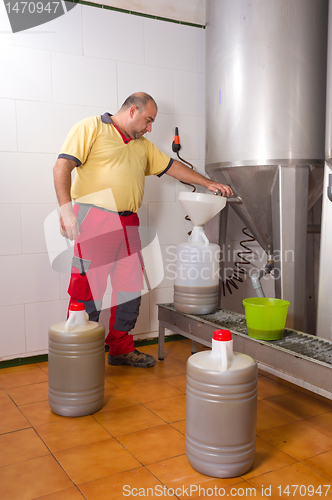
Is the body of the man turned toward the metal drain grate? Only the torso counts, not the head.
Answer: yes

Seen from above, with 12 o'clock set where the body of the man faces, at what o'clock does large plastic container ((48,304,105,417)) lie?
The large plastic container is roughly at 2 o'clock from the man.

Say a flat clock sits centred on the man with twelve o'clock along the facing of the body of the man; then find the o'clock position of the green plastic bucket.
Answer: The green plastic bucket is roughly at 12 o'clock from the man.

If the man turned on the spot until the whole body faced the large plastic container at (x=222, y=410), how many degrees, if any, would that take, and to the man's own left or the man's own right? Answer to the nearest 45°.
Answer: approximately 45° to the man's own right

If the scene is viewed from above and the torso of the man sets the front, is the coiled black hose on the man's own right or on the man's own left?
on the man's own left
